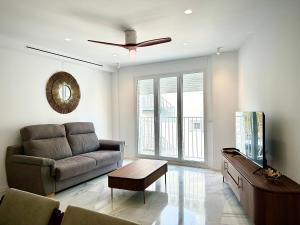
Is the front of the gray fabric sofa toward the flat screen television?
yes

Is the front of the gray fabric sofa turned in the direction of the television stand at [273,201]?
yes

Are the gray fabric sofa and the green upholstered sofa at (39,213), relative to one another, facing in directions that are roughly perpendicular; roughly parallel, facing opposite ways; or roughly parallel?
roughly perpendicular

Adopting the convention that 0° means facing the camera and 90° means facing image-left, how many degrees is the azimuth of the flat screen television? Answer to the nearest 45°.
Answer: approximately 90°

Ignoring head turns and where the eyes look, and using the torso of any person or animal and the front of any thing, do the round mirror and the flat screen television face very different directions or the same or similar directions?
very different directions

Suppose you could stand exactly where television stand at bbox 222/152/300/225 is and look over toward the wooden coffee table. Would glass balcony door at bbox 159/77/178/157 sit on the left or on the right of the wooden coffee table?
right

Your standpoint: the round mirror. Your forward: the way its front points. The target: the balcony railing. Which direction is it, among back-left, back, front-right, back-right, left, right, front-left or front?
front-left
